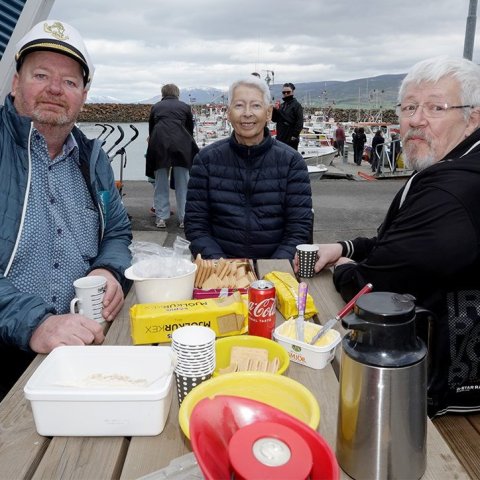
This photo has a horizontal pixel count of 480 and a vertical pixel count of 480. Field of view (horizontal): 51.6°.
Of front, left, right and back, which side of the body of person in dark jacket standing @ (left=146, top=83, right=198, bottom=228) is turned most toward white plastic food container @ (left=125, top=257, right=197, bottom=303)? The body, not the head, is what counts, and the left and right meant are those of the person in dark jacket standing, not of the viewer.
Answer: back

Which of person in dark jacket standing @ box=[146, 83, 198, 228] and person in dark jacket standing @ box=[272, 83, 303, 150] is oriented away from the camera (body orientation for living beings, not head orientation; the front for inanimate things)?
person in dark jacket standing @ box=[146, 83, 198, 228]

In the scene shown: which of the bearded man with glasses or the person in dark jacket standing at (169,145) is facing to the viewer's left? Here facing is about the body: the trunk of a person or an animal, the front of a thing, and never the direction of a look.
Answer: the bearded man with glasses

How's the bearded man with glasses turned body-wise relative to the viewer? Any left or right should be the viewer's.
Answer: facing to the left of the viewer

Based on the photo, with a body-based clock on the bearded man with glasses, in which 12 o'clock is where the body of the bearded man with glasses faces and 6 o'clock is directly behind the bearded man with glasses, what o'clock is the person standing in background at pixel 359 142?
The person standing in background is roughly at 3 o'clock from the bearded man with glasses.

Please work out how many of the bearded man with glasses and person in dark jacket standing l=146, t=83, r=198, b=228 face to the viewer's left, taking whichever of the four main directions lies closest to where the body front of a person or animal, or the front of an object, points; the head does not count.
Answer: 1

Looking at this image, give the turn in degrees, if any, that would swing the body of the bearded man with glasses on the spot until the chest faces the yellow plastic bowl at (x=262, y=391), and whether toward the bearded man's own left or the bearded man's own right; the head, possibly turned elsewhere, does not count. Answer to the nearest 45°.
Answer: approximately 45° to the bearded man's own left

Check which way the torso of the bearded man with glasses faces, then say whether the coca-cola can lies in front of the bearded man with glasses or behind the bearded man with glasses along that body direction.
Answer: in front

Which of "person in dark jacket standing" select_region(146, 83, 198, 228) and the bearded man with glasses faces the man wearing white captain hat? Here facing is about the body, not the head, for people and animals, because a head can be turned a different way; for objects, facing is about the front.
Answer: the bearded man with glasses

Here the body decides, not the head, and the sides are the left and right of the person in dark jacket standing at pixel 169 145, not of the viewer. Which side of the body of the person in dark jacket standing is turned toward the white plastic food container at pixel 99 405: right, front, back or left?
back

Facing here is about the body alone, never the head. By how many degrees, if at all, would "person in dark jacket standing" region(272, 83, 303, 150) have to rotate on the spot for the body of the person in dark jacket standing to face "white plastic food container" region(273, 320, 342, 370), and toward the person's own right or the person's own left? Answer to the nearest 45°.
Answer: approximately 45° to the person's own left

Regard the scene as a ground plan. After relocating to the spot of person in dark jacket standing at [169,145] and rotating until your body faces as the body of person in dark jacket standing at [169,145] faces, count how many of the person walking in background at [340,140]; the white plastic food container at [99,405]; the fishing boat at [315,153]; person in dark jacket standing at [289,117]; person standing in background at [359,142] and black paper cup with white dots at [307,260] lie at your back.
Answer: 2

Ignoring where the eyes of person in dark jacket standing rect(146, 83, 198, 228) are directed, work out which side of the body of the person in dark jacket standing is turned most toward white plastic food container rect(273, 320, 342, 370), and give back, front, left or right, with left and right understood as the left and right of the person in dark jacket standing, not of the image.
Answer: back

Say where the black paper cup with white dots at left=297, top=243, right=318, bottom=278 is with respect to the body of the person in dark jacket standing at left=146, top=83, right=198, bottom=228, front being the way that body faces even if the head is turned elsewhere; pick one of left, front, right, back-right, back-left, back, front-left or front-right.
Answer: back

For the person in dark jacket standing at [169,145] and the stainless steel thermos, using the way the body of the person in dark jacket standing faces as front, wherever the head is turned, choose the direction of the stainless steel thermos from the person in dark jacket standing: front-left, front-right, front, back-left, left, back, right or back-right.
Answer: back

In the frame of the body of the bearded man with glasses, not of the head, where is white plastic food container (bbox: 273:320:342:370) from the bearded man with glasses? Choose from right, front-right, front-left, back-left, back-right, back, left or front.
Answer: front-left

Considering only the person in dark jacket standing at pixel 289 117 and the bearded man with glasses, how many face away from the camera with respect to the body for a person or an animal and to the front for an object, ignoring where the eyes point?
0

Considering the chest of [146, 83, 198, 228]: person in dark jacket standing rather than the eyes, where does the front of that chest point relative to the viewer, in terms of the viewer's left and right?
facing away from the viewer
